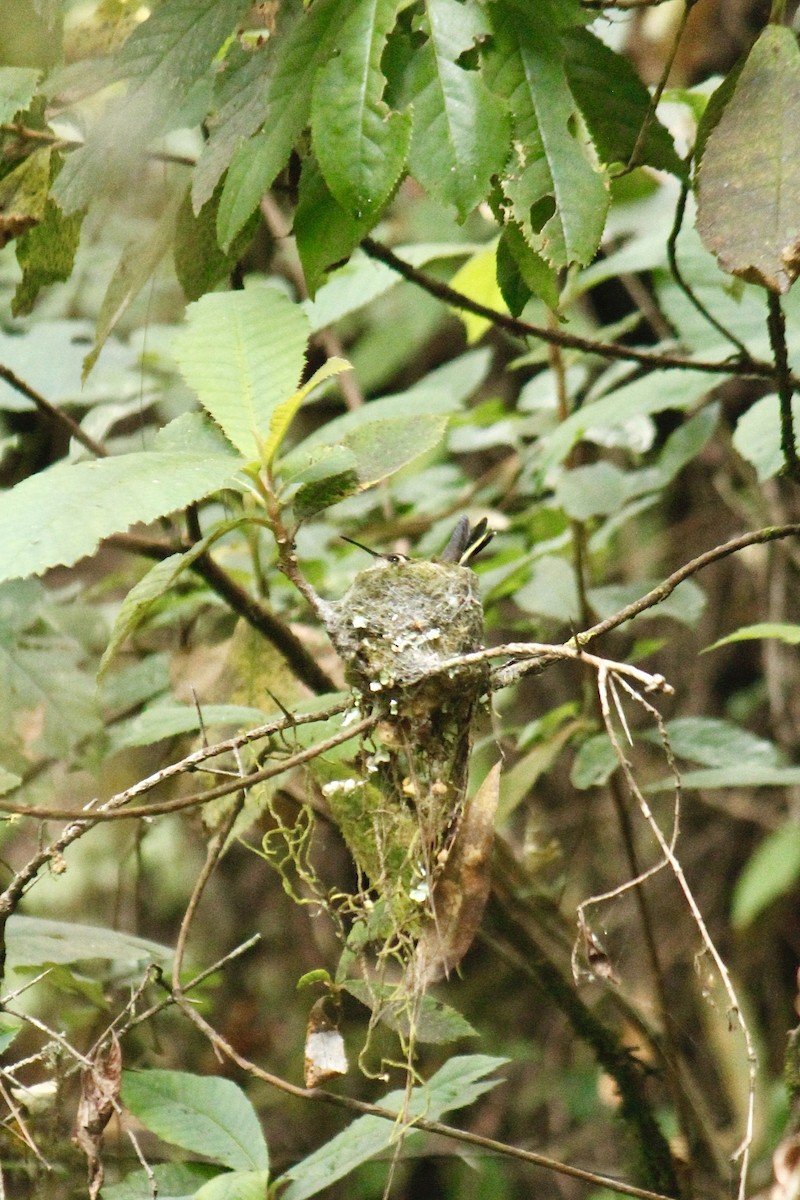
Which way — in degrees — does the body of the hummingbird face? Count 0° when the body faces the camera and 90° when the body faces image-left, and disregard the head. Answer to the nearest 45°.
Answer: approximately 90°
